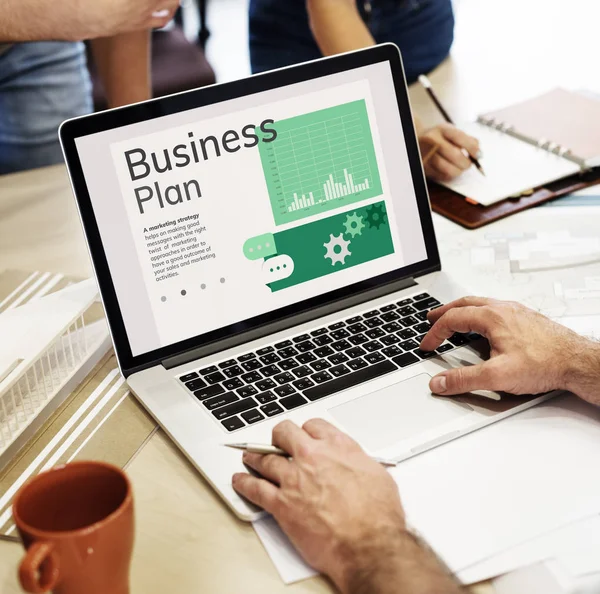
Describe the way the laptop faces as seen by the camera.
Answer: facing the viewer and to the right of the viewer

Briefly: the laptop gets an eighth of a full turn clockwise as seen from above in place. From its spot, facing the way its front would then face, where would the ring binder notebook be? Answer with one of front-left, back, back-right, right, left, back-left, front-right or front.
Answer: back-left
